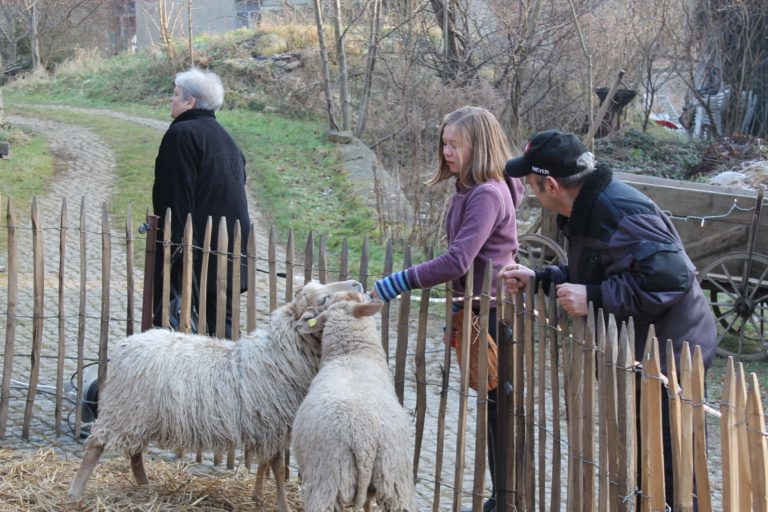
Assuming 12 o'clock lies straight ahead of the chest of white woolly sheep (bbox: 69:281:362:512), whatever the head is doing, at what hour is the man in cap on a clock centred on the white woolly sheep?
The man in cap is roughly at 1 o'clock from the white woolly sheep.

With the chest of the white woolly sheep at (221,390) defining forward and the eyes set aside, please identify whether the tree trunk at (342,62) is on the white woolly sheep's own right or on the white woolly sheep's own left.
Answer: on the white woolly sheep's own left

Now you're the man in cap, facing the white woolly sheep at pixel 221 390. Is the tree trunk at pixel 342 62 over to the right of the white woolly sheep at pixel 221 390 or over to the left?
right

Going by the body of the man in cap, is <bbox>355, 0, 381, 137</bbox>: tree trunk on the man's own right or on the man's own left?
on the man's own right

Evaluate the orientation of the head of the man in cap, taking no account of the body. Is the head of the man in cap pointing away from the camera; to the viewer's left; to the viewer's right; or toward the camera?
to the viewer's left

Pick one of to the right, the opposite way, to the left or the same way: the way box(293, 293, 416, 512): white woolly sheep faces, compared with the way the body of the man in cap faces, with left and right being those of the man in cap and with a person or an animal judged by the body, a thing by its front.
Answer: to the right

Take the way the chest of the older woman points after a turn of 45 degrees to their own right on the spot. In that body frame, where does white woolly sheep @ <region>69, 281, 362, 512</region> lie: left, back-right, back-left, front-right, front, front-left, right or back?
back

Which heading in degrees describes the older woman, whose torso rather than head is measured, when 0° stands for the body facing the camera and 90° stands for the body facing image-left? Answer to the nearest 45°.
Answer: approximately 135°

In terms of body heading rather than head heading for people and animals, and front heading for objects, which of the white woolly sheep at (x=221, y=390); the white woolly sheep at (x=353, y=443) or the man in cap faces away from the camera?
the white woolly sheep at (x=353, y=443)

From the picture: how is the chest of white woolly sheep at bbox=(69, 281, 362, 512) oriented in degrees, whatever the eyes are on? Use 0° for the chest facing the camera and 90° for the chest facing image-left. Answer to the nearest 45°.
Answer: approximately 270°

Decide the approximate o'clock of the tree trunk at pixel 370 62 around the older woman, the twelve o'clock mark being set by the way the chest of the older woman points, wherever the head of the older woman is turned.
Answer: The tree trunk is roughly at 2 o'clock from the older woman.

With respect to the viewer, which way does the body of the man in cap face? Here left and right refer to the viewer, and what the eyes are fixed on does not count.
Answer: facing to the left of the viewer

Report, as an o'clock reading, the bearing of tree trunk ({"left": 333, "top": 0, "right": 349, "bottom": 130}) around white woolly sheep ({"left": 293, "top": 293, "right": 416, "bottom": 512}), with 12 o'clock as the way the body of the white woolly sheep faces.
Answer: The tree trunk is roughly at 12 o'clock from the white woolly sheep.

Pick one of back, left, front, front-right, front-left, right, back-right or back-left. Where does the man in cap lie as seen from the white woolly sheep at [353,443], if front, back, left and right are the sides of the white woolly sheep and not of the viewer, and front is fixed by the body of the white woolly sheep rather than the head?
right

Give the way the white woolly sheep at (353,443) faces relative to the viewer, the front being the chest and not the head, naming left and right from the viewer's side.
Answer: facing away from the viewer

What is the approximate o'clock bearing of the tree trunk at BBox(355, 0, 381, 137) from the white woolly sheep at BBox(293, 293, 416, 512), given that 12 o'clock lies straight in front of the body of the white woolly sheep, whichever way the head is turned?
The tree trunk is roughly at 12 o'clock from the white woolly sheep.
